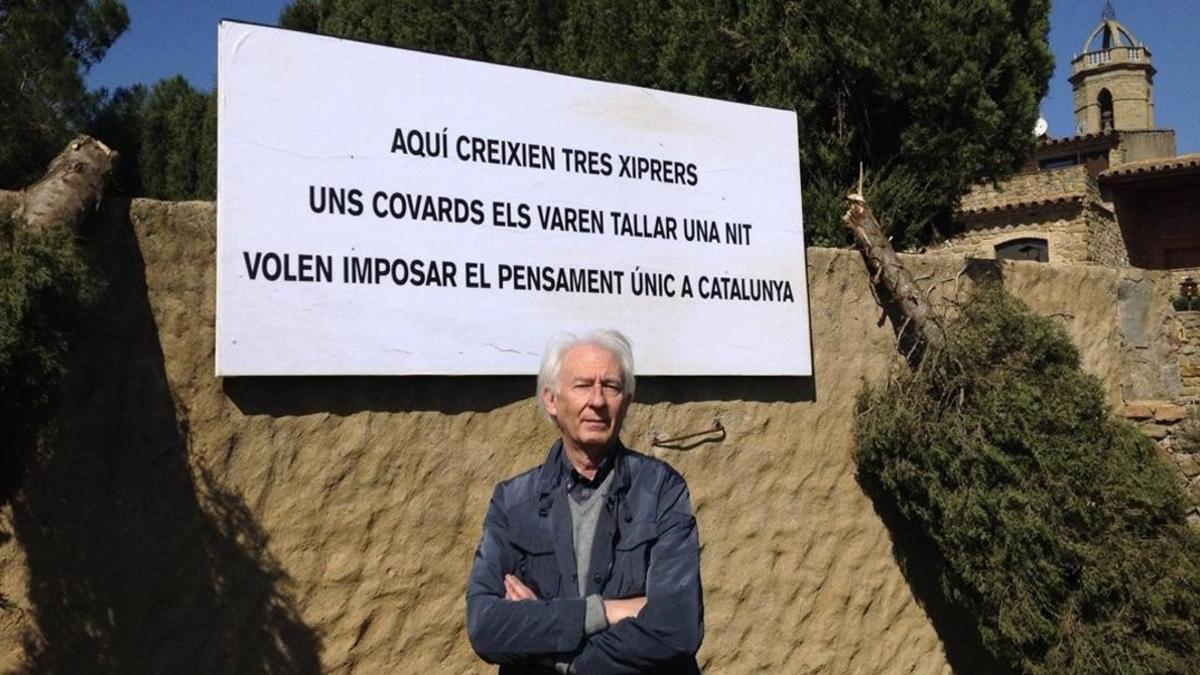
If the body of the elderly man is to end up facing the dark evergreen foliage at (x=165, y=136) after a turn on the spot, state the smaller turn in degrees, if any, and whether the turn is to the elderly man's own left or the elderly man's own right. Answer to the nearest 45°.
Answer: approximately 135° to the elderly man's own right

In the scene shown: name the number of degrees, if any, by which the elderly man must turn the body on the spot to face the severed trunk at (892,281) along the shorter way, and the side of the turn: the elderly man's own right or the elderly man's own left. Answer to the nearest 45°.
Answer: approximately 135° to the elderly man's own left

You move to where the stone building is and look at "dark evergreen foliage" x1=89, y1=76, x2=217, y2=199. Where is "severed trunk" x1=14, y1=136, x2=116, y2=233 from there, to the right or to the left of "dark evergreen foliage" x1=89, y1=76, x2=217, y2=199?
left

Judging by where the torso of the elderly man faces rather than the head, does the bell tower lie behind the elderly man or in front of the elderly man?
behind

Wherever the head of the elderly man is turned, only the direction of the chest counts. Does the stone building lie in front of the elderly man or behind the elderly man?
behind

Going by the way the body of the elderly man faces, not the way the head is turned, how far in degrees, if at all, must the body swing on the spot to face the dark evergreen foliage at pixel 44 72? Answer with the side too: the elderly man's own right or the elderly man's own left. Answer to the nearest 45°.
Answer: approximately 135° to the elderly man's own right

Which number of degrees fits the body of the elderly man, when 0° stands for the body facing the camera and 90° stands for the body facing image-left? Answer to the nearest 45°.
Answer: approximately 0°

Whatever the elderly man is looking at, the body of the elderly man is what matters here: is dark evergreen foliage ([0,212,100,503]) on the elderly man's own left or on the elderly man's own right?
on the elderly man's own right
